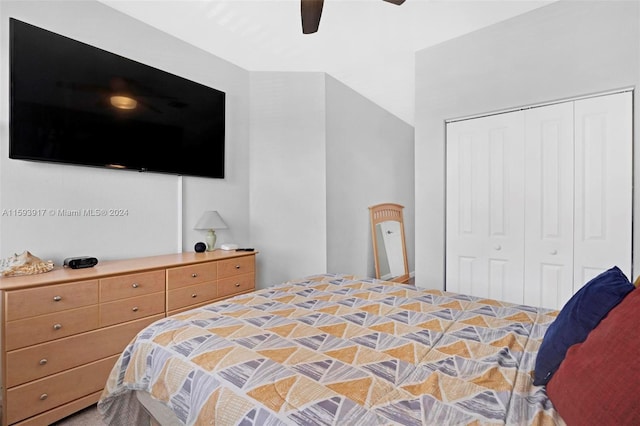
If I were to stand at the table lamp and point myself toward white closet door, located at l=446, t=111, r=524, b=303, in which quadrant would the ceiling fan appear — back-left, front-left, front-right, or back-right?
front-right

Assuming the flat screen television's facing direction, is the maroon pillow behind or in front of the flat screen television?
in front

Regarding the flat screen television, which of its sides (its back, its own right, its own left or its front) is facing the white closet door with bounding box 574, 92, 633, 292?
front

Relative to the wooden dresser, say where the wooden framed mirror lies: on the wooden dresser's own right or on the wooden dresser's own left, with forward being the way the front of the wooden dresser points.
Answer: on the wooden dresser's own left

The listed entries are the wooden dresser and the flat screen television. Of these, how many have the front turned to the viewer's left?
0

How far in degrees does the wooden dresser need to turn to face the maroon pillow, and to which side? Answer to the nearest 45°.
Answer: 0° — it already faces it

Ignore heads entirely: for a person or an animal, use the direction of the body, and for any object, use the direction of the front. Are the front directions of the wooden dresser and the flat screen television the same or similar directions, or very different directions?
same or similar directions

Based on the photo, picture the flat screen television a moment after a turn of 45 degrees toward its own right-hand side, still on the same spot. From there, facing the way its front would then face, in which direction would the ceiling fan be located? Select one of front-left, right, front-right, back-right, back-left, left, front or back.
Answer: front-left

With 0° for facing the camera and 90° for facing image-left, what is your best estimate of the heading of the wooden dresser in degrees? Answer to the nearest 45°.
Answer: approximately 315°

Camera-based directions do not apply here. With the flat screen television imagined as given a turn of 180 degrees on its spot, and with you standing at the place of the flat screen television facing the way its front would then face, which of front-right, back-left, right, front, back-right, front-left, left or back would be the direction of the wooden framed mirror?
back-right

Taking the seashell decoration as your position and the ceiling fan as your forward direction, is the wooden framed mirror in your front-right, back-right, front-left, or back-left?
front-left

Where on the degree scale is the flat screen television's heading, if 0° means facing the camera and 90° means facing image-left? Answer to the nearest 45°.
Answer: approximately 315°

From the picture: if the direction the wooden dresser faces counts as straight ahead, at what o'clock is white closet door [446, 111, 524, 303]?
The white closet door is roughly at 11 o'clock from the wooden dresser.
